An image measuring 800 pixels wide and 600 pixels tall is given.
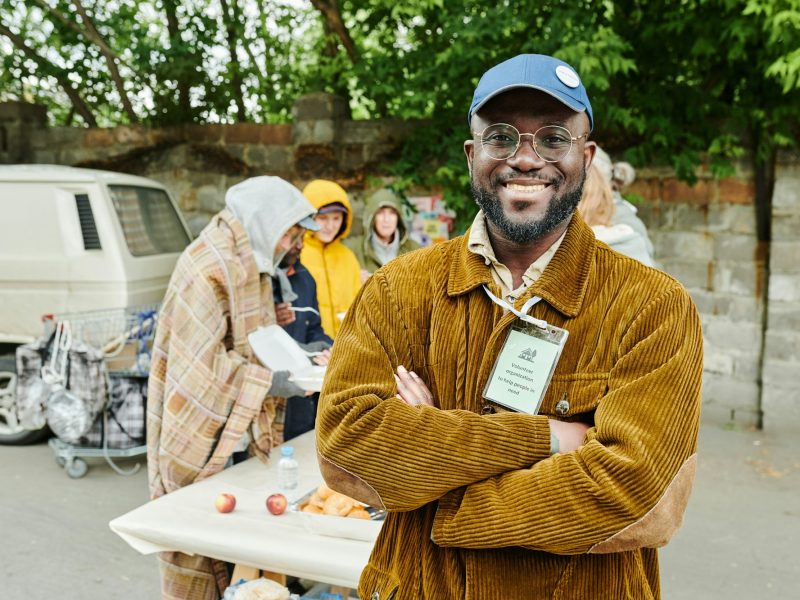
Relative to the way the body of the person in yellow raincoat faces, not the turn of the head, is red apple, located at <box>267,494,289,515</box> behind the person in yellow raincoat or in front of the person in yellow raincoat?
in front

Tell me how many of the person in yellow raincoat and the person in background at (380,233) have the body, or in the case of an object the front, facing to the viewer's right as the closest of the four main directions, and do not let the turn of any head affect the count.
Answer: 0

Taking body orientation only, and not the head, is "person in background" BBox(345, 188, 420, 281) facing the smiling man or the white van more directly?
the smiling man

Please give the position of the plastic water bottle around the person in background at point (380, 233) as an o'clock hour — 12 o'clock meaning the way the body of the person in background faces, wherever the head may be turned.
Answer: The plastic water bottle is roughly at 12 o'clock from the person in background.

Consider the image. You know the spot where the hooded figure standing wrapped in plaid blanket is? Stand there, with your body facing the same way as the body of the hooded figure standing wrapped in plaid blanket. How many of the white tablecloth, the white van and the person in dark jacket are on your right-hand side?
1

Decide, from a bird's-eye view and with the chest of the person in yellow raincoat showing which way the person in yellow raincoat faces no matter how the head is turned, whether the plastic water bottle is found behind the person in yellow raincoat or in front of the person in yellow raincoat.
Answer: in front

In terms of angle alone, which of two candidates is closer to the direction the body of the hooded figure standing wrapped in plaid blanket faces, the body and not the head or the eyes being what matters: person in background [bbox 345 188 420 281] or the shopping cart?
the person in background

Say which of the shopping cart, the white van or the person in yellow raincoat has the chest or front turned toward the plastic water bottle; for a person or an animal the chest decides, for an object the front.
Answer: the person in yellow raincoat

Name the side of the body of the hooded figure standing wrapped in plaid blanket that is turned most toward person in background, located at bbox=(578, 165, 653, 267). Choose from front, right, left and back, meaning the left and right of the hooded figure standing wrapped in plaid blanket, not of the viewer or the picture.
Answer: front

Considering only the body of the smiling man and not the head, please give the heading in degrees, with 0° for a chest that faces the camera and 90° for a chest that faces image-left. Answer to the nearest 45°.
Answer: approximately 0°
